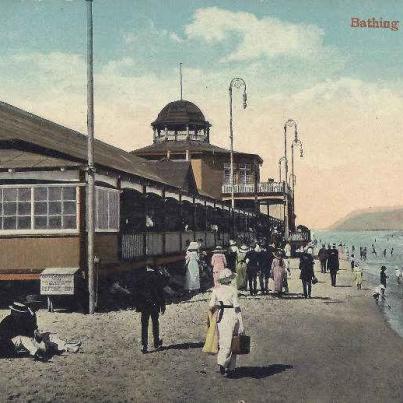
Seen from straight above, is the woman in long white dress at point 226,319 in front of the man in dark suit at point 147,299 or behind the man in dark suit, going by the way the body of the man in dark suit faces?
behind

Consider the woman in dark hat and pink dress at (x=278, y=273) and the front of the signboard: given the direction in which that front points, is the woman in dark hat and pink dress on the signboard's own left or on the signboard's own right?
on the signboard's own left

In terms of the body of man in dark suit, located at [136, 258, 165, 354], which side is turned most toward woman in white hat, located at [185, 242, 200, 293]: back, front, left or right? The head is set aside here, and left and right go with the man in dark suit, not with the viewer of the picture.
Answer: front

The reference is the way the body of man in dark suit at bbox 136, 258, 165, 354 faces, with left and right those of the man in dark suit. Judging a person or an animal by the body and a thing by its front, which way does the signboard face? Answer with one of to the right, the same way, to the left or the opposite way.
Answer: the opposite way

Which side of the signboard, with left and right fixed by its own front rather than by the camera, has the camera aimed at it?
front

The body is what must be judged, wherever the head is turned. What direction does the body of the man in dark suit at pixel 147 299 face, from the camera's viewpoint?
away from the camera

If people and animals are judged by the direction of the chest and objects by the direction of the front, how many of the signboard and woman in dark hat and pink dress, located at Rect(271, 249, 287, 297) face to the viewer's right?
0

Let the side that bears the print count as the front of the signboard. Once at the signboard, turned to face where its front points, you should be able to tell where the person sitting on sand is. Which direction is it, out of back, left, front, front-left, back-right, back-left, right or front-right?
front

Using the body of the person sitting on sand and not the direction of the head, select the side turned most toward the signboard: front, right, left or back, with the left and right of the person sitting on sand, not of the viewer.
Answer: left
